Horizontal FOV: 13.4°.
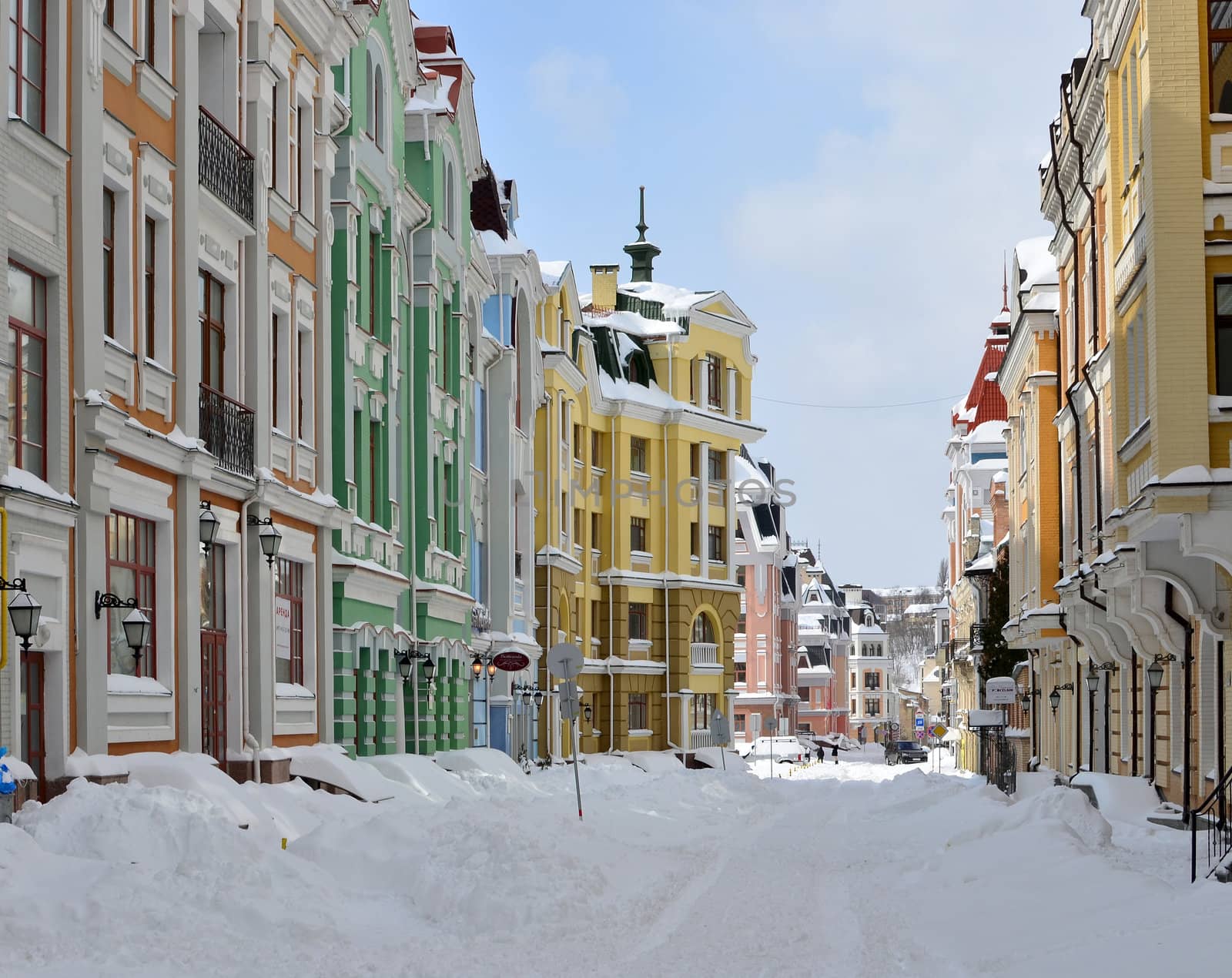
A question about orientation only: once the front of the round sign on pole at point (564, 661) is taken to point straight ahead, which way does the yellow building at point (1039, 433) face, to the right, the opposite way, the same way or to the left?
to the left

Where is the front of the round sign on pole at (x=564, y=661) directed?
away from the camera

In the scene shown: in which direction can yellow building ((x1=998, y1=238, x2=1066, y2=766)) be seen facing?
to the viewer's left

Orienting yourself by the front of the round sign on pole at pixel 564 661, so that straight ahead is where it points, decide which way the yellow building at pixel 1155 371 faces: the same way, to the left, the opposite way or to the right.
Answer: to the left

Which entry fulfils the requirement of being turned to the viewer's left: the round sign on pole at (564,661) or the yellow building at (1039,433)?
the yellow building

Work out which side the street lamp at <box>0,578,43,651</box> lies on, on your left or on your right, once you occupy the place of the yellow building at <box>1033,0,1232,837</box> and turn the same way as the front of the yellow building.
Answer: on your left

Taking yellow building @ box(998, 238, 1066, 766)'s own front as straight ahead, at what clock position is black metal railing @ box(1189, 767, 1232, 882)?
The black metal railing is roughly at 9 o'clock from the yellow building.

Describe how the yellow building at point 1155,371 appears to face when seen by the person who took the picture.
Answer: facing to the left of the viewer

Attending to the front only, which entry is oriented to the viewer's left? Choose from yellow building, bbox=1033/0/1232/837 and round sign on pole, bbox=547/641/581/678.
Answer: the yellow building
